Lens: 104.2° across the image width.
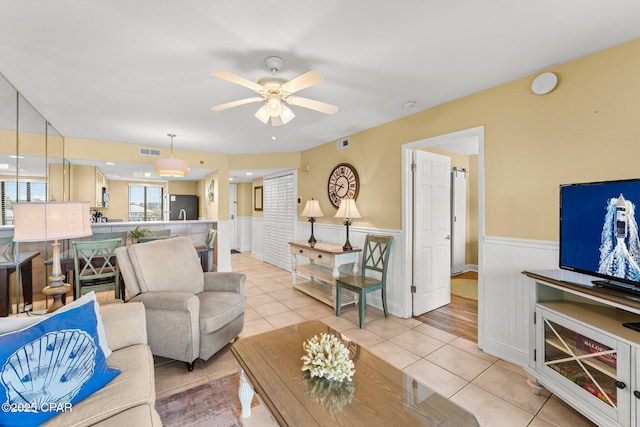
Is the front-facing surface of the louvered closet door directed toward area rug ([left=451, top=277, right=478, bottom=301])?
no

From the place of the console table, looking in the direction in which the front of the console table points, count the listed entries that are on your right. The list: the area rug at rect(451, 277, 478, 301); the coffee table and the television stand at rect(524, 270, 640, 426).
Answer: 0

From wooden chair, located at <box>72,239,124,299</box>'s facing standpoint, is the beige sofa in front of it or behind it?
behind

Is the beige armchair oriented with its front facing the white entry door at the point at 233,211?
no

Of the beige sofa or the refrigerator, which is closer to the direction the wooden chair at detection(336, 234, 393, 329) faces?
the beige sofa

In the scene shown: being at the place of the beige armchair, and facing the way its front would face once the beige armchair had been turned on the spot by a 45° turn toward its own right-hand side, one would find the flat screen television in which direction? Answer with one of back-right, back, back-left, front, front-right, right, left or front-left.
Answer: front-left

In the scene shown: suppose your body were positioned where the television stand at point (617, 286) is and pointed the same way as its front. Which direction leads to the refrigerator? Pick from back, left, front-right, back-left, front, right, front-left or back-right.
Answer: front-right

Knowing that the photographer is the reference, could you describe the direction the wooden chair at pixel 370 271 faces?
facing the viewer and to the left of the viewer

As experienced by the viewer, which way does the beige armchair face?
facing the viewer and to the right of the viewer

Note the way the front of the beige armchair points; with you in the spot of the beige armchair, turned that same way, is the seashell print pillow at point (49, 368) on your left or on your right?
on your right

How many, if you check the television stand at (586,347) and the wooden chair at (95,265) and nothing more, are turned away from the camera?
1

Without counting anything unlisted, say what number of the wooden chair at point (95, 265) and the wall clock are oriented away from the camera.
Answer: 1

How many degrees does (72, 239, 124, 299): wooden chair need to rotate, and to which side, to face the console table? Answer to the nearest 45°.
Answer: approximately 135° to its right

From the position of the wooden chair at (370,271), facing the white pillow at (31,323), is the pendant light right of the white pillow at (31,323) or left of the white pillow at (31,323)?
right

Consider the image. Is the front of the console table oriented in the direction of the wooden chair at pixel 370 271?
no

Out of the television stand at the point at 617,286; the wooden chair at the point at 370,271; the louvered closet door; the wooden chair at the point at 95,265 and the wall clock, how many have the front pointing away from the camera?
1

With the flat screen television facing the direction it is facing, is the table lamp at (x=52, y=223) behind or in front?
in front

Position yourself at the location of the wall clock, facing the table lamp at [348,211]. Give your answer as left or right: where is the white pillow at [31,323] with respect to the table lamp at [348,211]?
right
